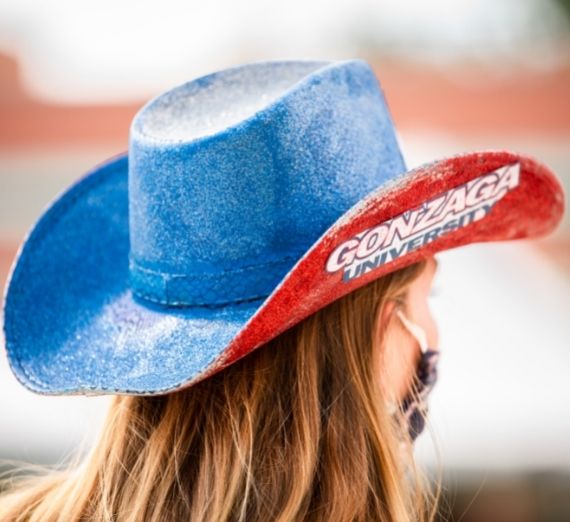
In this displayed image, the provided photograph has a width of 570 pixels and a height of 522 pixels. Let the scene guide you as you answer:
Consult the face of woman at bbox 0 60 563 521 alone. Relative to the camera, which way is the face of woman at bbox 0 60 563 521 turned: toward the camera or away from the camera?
away from the camera

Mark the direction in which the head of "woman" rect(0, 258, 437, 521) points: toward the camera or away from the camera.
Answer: away from the camera

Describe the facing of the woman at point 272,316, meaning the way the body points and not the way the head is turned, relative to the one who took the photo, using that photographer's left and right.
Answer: facing away from the viewer and to the right of the viewer
